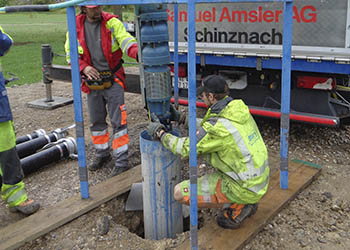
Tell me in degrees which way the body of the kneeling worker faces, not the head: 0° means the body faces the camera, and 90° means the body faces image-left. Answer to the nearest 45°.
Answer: approximately 135°

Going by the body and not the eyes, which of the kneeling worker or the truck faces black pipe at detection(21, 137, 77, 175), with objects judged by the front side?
the kneeling worker

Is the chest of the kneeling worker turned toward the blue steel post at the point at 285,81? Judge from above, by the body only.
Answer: no

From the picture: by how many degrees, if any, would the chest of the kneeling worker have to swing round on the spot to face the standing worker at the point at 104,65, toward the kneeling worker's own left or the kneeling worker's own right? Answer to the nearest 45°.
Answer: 0° — they already face them

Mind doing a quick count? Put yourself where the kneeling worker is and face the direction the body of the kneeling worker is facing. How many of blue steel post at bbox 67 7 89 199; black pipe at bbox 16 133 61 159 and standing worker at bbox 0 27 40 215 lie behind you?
0

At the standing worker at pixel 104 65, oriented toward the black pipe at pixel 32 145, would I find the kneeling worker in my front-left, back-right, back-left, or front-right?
back-left

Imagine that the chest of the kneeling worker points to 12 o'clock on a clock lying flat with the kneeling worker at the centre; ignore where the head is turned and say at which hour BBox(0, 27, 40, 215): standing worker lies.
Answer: The standing worker is roughly at 11 o'clock from the kneeling worker.

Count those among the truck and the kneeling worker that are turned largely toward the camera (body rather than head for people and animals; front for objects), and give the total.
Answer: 0

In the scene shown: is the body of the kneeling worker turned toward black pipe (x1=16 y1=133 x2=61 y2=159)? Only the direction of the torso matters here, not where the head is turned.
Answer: yes

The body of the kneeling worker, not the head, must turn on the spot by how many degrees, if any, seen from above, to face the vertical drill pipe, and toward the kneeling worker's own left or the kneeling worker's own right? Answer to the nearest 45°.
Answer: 0° — they already face it

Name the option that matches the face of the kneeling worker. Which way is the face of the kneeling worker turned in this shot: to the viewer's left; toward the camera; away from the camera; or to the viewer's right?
to the viewer's left
